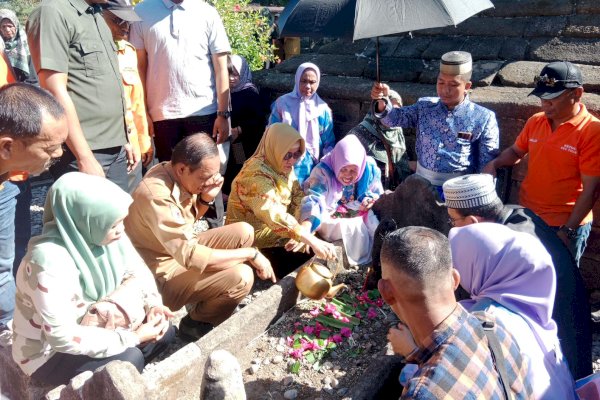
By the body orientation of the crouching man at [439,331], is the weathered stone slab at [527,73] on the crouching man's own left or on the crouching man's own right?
on the crouching man's own right

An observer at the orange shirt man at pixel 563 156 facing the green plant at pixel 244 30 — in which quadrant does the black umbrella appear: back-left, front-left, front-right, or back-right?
front-left

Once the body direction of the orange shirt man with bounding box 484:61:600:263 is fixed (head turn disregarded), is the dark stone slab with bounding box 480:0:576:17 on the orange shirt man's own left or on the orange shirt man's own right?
on the orange shirt man's own right

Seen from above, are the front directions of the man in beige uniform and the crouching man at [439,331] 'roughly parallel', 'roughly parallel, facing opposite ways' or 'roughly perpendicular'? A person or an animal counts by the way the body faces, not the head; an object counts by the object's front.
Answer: roughly perpendicular

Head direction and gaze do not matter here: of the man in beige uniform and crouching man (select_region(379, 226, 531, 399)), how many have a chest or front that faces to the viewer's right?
1

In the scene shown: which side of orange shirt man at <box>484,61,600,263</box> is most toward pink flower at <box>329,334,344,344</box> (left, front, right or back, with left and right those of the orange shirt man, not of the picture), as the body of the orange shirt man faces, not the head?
front

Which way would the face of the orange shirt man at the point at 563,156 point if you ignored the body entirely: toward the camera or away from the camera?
toward the camera

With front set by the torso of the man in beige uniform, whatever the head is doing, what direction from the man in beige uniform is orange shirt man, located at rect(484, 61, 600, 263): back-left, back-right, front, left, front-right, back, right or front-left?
front

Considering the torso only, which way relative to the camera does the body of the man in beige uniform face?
to the viewer's right

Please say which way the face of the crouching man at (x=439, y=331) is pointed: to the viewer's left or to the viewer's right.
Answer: to the viewer's left

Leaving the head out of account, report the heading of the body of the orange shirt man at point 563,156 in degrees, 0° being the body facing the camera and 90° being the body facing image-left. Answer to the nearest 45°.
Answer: approximately 45°

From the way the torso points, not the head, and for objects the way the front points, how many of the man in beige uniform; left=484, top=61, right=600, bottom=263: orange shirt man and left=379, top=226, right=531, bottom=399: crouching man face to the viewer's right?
1

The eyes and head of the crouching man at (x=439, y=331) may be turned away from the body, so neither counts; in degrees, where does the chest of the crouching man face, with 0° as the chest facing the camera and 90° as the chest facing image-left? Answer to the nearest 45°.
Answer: approximately 135°

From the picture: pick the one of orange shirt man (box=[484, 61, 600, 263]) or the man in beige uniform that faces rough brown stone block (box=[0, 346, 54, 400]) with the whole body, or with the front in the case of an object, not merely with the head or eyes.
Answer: the orange shirt man

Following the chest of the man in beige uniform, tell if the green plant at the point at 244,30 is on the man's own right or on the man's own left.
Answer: on the man's own left
